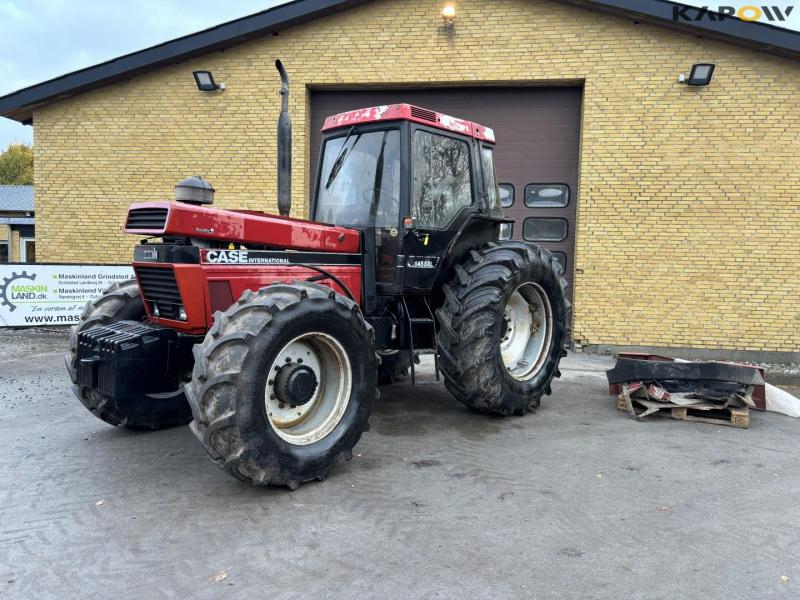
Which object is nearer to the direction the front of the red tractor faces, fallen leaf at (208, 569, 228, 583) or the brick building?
the fallen leaf

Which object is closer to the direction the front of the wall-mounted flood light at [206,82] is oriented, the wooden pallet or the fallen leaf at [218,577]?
the fallen leaf

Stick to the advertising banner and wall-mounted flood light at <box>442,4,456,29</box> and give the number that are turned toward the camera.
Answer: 2

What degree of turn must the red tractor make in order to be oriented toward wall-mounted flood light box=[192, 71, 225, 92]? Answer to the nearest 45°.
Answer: approximately 135° to its right

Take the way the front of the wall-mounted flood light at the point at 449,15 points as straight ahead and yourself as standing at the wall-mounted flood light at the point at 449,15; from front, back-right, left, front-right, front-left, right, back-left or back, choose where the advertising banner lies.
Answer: right

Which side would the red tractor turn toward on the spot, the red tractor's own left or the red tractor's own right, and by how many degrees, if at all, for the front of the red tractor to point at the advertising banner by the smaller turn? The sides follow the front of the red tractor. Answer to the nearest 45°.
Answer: approximately 90° to the red tractor's own right

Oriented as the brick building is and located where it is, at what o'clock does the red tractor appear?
The red tractor is roughly at 1 o'clock from the brick building.

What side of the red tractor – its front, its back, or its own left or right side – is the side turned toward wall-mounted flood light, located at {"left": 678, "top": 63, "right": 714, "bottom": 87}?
back

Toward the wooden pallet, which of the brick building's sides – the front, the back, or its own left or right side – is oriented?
front

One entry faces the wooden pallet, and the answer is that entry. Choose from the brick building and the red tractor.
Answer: the brick building

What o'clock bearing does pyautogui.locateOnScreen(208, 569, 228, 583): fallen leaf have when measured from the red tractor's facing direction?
The fallen leaf is roughly at 11 o'clock from the red tractor.

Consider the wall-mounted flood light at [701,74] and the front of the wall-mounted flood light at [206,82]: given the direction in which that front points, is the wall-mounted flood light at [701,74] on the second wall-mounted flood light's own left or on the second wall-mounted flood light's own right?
on the second wall-mounted flood light's own left

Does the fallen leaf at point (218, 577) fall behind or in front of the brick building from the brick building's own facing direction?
in front

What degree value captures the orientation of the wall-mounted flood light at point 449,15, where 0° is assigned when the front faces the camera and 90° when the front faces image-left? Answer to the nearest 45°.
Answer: approximately 0°
